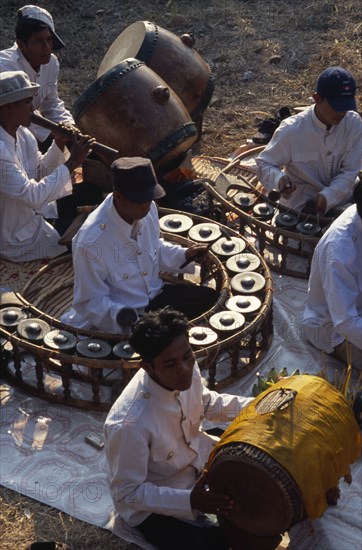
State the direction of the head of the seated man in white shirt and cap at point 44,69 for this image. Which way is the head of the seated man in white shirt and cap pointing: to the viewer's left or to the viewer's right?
to the viewer's right

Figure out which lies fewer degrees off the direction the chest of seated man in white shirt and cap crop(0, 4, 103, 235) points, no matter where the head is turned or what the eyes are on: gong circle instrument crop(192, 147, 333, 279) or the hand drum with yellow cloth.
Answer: the gong circle instrument

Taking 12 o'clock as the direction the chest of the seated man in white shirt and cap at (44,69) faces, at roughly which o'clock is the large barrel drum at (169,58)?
The large barrel drum is roughly at 10 o'clock from the seated man in white shirt and cap.

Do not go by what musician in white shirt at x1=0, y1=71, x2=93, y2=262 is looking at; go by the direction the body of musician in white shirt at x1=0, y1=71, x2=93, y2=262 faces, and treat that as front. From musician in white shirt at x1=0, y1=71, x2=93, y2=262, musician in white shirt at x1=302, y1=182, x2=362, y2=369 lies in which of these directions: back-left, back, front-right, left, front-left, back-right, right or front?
front-right

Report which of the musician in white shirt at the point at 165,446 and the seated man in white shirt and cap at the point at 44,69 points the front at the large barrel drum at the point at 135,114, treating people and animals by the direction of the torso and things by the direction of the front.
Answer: the seated man in white shirt and cap

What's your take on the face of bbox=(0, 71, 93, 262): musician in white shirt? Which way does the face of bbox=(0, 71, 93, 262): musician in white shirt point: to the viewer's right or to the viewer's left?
to the viewer's right

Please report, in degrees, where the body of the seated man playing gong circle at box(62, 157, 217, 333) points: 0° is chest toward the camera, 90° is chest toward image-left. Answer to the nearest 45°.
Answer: approximately 315°

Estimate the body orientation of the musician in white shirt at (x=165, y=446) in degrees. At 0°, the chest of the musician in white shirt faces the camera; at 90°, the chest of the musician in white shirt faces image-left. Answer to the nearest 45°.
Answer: approximately 315°

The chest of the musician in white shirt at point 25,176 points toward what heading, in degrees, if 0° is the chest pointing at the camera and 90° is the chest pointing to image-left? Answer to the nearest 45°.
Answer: approximately 270°

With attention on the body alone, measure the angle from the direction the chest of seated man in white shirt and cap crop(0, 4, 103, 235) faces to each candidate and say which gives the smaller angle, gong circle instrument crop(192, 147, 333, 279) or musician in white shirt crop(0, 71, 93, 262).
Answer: the gong circle instrument

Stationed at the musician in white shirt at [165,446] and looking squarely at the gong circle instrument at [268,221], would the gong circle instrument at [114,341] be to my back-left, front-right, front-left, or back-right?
front-left
